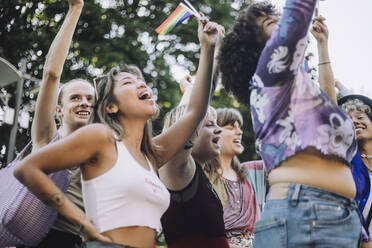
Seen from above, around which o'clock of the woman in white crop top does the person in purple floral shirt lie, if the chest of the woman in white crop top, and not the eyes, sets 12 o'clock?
The person in purple floral shirt is roughly at 11 o'clock from the woman in white crop top.
